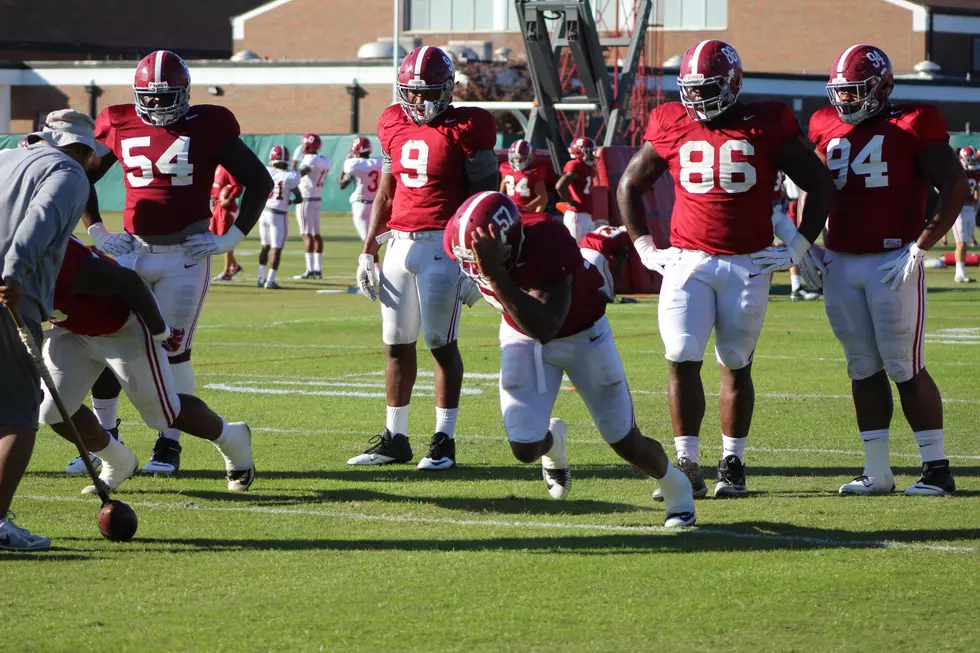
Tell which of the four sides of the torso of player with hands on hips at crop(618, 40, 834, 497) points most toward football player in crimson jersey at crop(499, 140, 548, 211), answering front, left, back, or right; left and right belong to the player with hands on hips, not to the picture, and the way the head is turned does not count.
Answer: back

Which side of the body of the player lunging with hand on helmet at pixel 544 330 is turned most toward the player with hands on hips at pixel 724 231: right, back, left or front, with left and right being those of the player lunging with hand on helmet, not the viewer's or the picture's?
back

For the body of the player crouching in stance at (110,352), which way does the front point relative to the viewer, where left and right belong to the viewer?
facing the viewer and to the left of the viewer

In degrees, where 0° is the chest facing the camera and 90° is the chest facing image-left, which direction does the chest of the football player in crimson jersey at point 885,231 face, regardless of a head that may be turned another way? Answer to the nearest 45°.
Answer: approximately 45°

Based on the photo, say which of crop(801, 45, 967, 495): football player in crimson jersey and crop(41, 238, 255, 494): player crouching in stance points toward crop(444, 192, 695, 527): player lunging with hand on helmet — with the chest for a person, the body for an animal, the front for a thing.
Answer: the football player in crimson jersey

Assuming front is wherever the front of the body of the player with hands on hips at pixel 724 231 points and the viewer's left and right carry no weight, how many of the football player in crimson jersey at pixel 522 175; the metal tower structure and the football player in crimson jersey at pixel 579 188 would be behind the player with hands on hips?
3

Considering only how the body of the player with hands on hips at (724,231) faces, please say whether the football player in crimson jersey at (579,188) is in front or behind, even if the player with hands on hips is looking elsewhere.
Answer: behind

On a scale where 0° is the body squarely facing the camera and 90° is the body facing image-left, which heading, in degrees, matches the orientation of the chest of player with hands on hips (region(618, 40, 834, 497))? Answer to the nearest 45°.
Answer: approximately 0°

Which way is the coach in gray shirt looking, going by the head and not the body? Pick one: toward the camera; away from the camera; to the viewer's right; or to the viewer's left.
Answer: to the viewer's right

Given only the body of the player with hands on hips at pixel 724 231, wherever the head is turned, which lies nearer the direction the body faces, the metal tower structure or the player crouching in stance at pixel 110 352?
the player crouching in stance

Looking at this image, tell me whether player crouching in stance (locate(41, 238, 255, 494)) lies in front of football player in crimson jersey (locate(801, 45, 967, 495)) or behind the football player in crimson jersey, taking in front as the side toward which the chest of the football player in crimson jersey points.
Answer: in front
